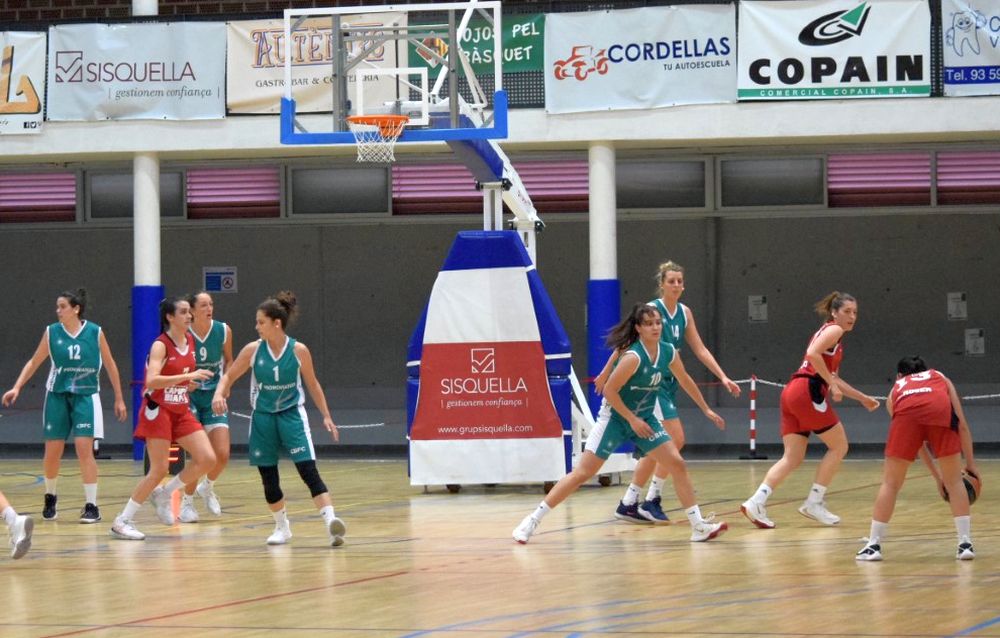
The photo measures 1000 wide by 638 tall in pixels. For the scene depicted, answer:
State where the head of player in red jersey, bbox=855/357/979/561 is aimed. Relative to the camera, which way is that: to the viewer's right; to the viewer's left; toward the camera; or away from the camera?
away from the camera

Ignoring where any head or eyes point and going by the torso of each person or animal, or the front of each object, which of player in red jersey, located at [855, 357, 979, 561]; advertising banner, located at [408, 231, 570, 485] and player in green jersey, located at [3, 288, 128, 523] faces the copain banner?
the player in red jersey

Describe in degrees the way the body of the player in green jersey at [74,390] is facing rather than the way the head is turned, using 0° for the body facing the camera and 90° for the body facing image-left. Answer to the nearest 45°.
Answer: approximately 0°

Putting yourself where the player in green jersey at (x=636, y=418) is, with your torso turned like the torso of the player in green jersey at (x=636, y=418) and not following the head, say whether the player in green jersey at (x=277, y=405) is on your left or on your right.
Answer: on your right

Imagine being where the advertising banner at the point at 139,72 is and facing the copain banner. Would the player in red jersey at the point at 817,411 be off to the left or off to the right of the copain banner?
right

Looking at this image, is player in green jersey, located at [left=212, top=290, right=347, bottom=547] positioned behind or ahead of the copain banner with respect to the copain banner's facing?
ahead

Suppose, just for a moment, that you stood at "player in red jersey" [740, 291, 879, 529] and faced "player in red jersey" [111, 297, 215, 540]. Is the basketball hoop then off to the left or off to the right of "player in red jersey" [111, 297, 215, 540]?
right

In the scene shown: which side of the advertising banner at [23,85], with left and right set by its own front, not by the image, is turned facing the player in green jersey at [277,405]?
front

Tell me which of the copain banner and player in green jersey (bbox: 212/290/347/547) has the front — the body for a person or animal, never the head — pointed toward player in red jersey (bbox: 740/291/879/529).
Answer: the copain banner

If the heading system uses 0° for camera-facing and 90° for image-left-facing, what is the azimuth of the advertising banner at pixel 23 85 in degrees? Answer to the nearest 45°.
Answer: approximately 0°

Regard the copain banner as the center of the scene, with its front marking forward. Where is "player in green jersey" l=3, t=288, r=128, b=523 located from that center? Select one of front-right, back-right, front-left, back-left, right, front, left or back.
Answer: front-right
